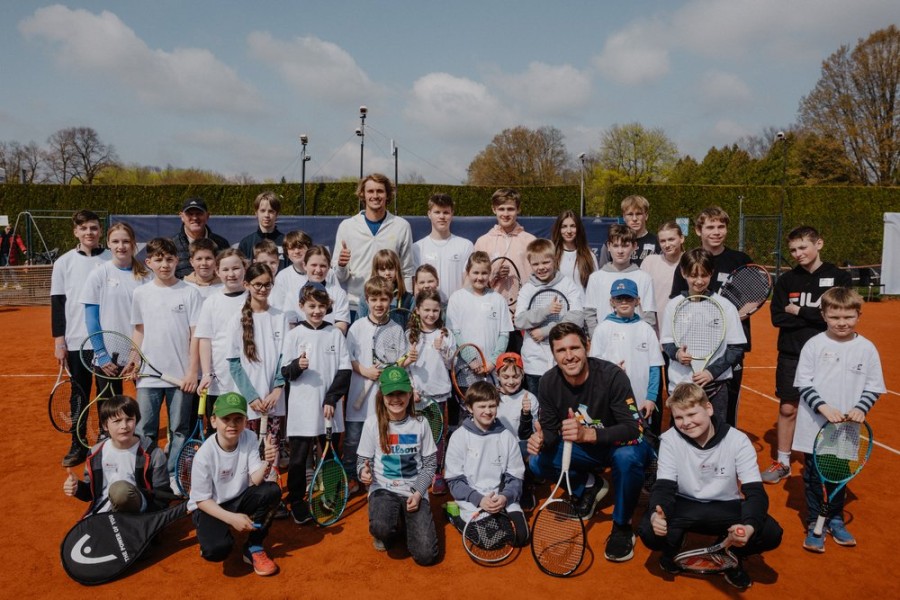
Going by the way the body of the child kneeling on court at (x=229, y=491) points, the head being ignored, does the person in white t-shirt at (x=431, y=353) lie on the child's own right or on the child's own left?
on the child's own left

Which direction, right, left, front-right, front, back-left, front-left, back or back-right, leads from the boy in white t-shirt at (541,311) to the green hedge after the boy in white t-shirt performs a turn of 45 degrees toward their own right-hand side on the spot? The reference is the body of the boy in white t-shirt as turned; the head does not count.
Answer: back-right

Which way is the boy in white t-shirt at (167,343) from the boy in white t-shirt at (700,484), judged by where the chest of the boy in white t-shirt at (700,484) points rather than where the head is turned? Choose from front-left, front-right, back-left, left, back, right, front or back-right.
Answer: right

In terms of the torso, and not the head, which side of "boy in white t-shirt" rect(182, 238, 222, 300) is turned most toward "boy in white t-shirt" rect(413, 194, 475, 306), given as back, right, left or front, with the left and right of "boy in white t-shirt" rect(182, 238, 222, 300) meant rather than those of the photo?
left

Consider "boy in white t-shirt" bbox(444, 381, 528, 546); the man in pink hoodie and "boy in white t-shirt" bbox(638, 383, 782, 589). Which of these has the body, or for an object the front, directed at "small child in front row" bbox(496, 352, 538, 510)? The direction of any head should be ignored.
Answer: the man in pink hoodie
